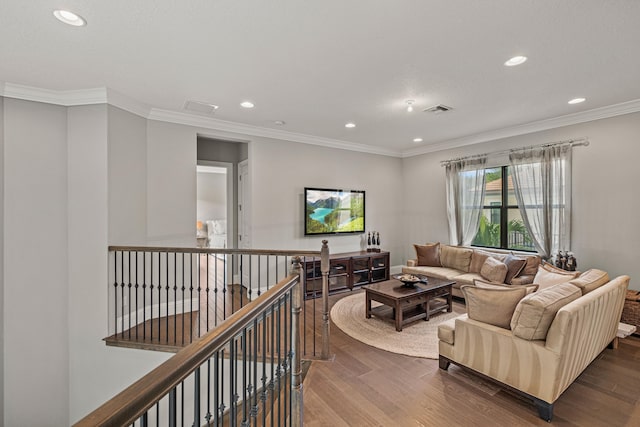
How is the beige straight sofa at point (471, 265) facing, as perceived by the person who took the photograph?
facing the viewer and to the left of the viewer

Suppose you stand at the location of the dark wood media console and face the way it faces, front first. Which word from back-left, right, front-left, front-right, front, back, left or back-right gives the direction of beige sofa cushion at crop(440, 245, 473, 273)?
front-left

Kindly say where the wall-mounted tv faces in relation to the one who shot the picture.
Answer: facing the viewer and to the right of the viewer

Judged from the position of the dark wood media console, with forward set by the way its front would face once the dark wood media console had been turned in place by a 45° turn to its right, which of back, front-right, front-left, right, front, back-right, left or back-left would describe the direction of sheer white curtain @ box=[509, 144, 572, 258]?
left

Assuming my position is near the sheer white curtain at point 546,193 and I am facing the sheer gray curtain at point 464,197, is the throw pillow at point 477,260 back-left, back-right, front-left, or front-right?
front-left

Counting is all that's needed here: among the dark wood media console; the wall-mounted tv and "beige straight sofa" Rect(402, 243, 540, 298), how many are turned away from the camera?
0

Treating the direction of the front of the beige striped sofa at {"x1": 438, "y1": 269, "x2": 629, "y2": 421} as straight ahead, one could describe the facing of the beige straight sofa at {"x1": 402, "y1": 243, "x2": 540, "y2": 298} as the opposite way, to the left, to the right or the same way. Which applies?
to the left

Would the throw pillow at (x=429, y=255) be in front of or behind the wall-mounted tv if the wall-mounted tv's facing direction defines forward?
in front

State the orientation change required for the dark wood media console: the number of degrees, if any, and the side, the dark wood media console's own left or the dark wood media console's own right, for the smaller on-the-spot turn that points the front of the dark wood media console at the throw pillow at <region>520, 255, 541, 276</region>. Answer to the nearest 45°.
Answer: approximately 45° to the dark wood media console's own left

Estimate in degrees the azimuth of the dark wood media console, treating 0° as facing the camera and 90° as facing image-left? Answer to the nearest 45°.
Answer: approximately 315°

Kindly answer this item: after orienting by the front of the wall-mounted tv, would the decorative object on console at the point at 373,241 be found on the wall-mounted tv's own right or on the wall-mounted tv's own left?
on the wall-mounted tv's own left

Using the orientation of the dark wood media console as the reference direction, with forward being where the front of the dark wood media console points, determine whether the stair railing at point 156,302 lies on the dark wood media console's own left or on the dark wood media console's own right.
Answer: on the dark wood media console's own right

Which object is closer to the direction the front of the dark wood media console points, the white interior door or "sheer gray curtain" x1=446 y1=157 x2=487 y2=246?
the sheer gray curtain

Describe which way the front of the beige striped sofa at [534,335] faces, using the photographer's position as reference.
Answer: facing away from the viewer and to the left of the viewer
